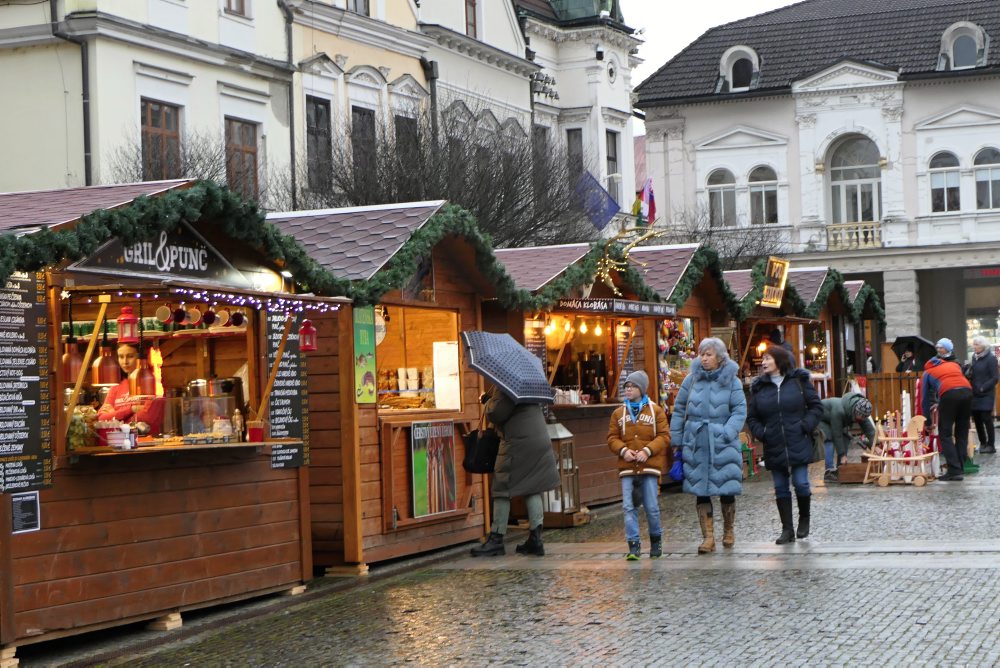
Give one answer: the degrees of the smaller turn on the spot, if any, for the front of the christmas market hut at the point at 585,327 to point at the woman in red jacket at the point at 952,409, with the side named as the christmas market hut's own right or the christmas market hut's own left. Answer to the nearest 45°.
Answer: approximately 45° to the christmas market hut's own left

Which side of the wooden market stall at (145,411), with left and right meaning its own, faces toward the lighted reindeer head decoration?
left

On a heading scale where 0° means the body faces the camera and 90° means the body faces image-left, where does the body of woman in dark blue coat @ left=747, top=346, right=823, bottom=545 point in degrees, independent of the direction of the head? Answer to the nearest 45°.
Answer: approximately 0°

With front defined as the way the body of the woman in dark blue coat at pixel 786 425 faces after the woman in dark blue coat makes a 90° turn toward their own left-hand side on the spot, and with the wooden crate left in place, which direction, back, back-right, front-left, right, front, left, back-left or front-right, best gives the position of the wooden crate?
left

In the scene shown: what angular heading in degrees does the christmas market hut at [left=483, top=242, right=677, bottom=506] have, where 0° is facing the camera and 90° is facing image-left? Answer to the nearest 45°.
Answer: approximately 315°

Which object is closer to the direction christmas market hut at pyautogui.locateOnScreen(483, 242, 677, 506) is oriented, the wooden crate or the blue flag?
the wooden crate

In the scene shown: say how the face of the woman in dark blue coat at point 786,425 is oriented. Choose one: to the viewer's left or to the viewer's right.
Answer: to the viewer's left

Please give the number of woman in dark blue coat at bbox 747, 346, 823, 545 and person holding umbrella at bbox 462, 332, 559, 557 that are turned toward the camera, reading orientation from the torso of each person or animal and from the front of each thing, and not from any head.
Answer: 1

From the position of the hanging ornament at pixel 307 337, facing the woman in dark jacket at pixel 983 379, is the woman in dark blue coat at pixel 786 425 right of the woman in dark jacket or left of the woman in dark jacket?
right
